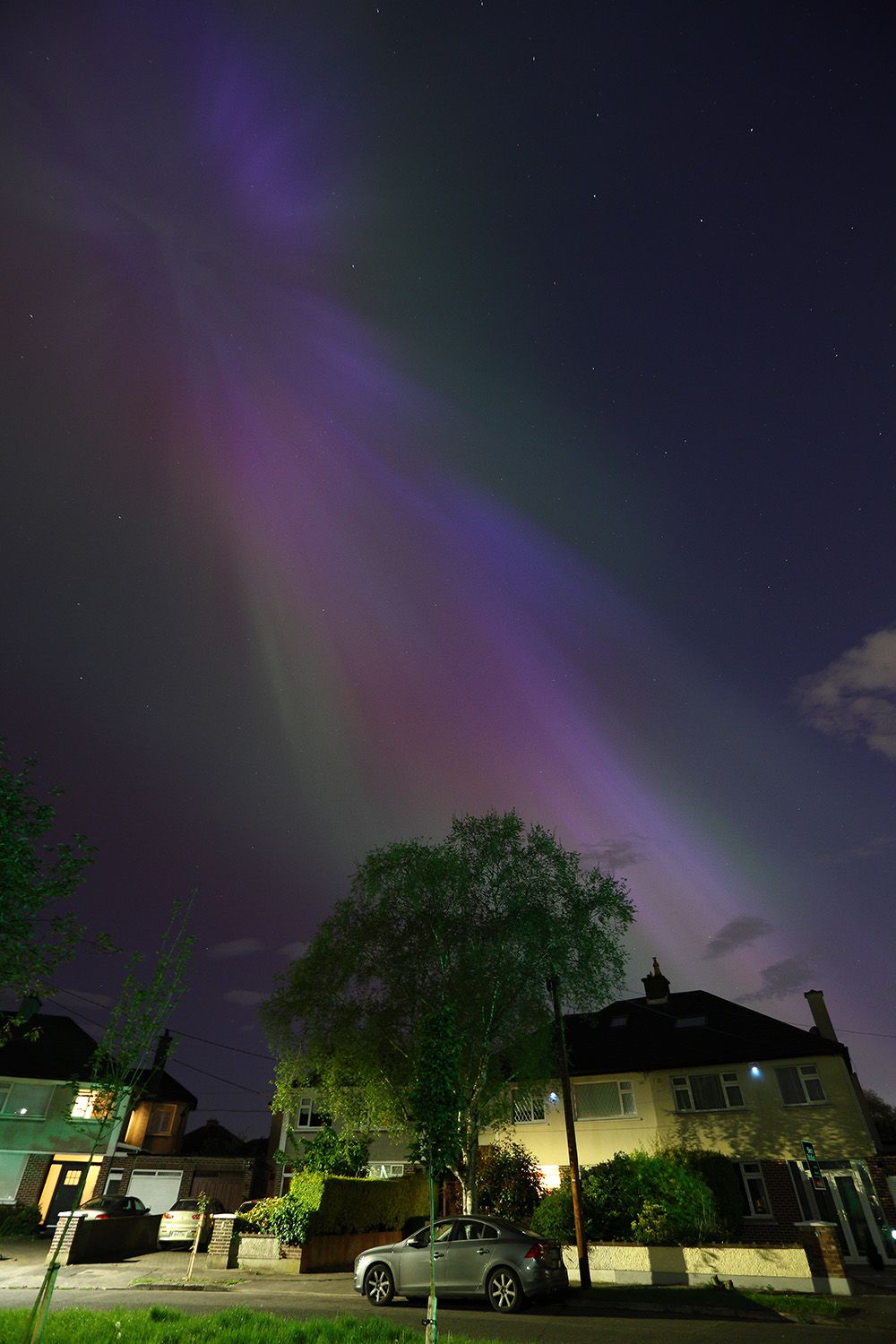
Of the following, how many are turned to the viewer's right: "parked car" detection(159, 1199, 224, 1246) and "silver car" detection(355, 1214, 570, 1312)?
0

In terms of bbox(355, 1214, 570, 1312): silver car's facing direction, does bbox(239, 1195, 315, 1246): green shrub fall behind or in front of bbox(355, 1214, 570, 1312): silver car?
in front

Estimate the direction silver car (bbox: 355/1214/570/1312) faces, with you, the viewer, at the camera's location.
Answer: facing away from the viewer and to the left of the viewer

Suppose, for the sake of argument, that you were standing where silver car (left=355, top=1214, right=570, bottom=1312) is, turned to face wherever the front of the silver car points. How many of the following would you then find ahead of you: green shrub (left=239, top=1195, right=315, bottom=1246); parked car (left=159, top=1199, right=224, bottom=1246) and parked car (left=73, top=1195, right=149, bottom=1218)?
3

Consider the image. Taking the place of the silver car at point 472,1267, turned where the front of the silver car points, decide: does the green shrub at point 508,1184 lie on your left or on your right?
on your right
